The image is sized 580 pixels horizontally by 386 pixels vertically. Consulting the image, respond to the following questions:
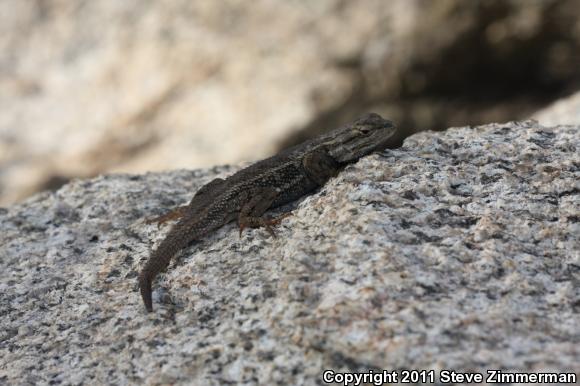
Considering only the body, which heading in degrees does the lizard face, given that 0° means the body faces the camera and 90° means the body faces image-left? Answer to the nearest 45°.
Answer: approximately 225°

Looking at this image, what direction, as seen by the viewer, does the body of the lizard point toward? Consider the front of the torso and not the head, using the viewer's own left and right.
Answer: facing away from the viewer and to the right of the viewer
